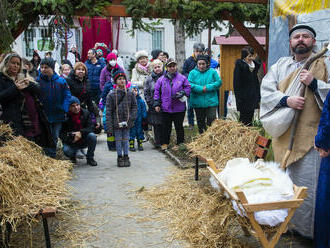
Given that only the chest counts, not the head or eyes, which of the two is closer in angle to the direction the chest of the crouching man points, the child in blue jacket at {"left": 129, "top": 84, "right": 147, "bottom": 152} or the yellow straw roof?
the yellow straw roof

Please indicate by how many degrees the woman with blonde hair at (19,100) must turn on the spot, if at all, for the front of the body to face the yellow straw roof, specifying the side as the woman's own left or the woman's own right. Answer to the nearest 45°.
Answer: approximately 45° to the woman's own left

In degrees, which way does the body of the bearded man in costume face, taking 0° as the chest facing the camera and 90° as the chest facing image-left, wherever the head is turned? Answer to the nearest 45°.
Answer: approximately 0°

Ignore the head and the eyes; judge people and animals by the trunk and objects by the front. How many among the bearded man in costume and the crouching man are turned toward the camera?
2

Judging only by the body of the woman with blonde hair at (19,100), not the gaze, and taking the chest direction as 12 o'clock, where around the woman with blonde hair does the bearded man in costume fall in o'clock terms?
The bearded man in costume is roughly at 12 o'clock from the woman with blonde hair.

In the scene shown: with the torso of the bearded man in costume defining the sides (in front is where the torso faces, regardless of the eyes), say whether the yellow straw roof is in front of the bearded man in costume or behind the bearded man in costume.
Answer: behind

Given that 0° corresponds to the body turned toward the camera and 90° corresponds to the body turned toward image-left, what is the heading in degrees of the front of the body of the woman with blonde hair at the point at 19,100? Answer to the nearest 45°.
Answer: approximately 315°
